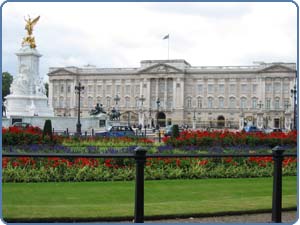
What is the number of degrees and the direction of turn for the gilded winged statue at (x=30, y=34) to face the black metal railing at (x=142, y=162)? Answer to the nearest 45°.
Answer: approximately 45° to its left

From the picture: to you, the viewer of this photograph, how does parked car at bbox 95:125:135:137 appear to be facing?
facing to the left of the viewer

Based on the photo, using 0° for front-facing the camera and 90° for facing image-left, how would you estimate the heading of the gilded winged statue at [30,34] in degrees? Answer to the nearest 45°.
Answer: approximately 45°

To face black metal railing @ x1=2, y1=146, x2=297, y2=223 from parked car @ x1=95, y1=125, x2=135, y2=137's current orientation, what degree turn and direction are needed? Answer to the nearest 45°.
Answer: approximately 90° to its left

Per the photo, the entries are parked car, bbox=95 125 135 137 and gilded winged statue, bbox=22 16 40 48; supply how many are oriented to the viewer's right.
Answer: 0
